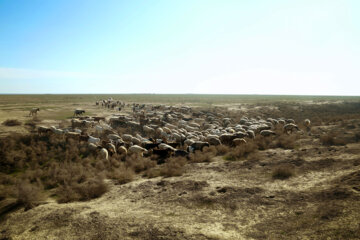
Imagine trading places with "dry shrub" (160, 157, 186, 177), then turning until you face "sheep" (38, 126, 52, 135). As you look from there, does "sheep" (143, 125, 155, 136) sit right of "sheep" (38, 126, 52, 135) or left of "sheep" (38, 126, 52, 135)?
right

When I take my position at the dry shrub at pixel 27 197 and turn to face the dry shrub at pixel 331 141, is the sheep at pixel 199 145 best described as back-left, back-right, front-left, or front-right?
front-left

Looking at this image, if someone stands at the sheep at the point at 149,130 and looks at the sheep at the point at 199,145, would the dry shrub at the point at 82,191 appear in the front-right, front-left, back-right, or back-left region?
front-right

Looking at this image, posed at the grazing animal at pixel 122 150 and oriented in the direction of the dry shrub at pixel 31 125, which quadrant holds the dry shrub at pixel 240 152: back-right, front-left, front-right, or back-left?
back-right

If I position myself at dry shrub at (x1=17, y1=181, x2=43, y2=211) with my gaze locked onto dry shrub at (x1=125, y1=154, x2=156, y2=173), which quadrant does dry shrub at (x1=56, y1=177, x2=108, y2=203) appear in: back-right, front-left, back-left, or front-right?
front-right
